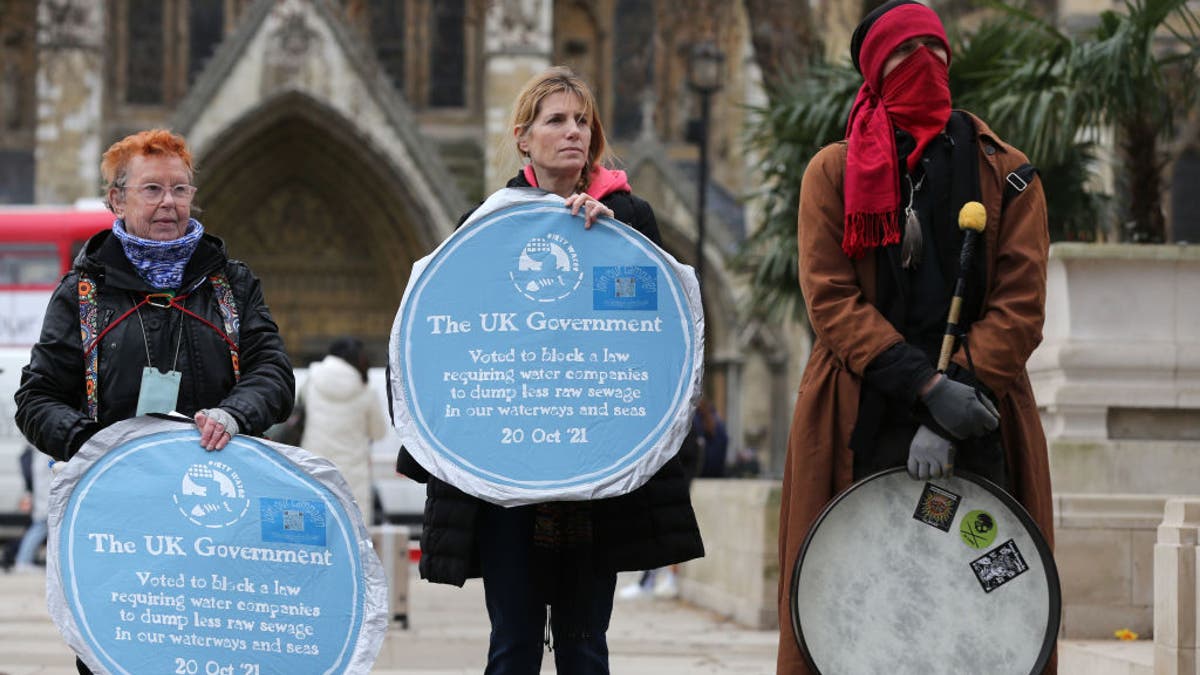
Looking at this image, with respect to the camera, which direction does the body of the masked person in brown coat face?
toward the camera

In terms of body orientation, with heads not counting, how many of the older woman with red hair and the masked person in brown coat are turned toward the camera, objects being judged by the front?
2

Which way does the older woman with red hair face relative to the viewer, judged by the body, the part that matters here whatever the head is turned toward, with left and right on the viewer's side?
facing the viewer

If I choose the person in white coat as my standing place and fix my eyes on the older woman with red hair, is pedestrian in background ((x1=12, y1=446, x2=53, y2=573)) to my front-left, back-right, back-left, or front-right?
back-right

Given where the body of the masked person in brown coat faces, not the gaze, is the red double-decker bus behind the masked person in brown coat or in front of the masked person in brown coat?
behind

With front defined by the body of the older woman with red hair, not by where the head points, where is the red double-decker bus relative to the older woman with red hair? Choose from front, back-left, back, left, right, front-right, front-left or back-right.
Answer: back

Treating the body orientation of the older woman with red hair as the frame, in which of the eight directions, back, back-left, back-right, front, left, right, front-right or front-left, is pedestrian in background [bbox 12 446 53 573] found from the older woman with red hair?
back

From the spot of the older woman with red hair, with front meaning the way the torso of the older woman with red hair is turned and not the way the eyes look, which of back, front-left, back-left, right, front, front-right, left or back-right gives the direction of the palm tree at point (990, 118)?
back-left

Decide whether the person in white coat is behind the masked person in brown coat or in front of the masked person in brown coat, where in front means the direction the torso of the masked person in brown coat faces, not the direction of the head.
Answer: behind

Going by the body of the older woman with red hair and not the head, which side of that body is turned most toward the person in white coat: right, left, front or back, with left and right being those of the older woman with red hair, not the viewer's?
back

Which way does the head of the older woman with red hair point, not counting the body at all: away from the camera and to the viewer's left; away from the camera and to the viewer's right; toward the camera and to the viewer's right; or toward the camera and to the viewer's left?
toward the camera and to the viewer's right

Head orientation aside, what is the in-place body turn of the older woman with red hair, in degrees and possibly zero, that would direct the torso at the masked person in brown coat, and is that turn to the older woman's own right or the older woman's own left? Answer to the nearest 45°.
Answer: approximately 90° to the older woman's own left
